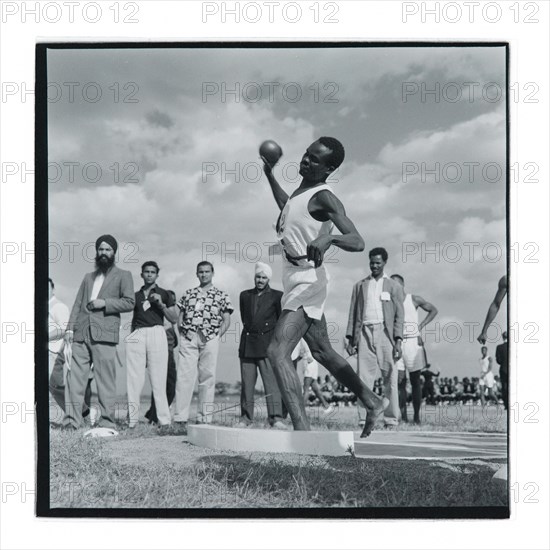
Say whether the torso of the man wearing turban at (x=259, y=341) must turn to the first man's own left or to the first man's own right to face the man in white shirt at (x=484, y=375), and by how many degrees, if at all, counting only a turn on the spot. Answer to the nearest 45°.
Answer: approximately 90° to the first man's own left

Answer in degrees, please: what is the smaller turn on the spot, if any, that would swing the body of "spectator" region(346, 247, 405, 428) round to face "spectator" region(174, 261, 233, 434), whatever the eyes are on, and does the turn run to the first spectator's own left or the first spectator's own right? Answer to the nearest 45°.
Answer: approximately 90° to the first spectator's own right

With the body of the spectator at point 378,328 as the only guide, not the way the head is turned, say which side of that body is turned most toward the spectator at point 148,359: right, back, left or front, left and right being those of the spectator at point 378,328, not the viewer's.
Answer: right

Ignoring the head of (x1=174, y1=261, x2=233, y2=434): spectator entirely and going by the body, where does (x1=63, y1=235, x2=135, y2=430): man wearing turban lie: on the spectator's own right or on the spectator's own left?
on the spectator's own right

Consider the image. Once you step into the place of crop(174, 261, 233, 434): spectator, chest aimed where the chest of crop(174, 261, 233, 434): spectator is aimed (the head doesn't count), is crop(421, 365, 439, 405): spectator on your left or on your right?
on your left

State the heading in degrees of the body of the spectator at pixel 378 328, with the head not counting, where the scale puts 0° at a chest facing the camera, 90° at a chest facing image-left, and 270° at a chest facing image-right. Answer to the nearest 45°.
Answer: approximately 0°
